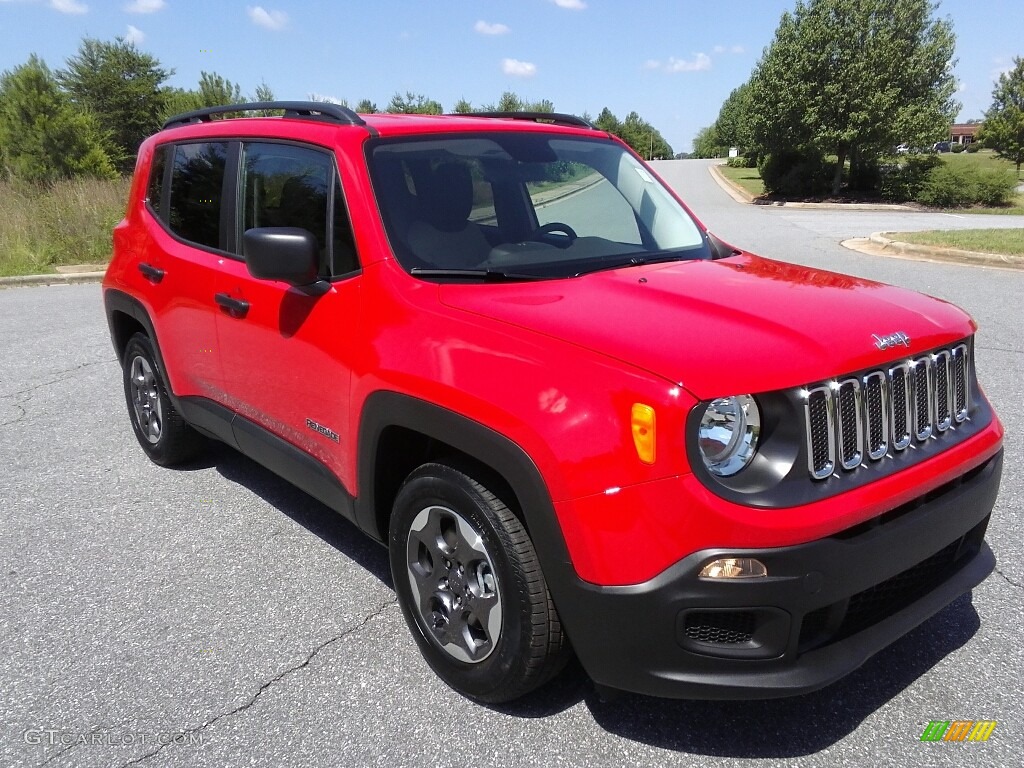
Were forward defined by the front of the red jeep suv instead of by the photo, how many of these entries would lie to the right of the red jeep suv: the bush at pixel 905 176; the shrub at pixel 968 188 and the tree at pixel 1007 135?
0

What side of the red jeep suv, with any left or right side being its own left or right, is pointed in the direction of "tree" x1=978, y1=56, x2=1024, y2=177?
left

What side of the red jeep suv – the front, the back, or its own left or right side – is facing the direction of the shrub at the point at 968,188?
left

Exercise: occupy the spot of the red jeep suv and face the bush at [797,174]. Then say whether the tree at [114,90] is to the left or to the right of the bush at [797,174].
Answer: left

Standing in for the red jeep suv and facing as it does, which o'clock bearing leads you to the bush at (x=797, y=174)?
The bush is roughly at 8 o'clock from the red jeep suv.

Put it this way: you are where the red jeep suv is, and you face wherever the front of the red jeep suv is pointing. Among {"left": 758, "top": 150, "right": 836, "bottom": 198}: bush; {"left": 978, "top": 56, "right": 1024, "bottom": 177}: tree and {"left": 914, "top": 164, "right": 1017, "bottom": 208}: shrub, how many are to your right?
0

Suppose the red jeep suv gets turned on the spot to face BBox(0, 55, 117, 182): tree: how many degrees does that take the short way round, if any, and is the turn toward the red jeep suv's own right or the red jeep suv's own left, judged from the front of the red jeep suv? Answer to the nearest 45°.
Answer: approximately 180°

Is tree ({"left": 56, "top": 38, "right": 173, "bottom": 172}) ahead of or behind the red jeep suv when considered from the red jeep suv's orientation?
behind

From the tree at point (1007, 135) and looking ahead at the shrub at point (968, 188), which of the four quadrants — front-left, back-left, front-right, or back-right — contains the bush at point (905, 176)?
front-right

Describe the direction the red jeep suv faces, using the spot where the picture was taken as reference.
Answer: facing the viewer and to the right of the viewer

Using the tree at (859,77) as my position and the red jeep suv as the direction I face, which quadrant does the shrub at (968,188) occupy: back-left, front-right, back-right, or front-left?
front-left
